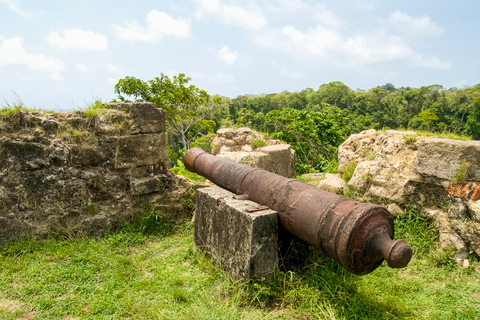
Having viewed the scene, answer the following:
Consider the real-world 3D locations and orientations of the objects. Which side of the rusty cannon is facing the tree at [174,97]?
front

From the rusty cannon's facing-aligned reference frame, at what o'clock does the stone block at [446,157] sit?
The stone block is roughly at 3 o'clock from the rusty cannon.

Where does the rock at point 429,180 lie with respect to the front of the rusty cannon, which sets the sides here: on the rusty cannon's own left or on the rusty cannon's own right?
on the rusty cannon's own right

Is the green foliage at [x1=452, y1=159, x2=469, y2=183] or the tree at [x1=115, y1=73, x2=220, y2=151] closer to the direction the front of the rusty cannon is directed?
the tree

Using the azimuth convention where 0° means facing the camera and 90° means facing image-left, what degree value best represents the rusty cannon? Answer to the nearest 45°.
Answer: approximately 135°

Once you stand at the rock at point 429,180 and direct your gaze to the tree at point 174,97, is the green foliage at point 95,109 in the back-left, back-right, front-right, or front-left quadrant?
front-left

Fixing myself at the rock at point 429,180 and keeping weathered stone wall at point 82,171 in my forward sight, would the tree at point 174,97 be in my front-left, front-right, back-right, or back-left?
front-right

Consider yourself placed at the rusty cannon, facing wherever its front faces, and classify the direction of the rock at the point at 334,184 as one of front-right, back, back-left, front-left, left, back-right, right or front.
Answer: front-right

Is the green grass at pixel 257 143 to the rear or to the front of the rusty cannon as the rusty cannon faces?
to the front

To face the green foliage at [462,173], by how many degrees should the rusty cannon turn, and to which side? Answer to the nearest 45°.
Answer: approximately 90° to its right
